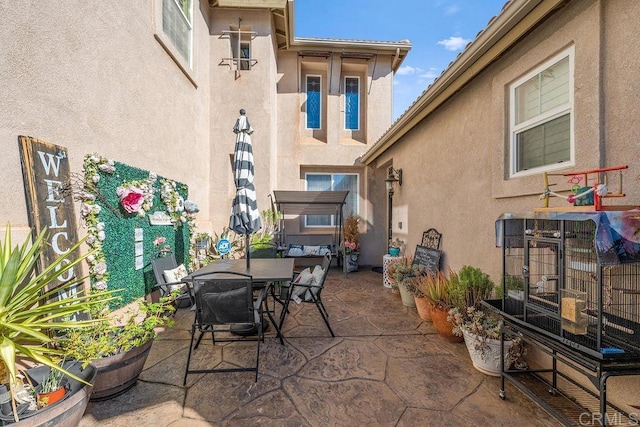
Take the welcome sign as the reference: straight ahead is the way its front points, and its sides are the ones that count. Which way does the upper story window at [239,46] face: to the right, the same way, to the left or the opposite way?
to the right

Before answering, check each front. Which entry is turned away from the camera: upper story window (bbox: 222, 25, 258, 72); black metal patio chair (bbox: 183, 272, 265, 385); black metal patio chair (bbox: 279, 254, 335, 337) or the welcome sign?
black metal patio chair (bbox: 183, 272, 265, 385)

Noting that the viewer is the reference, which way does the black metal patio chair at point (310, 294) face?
facing to the left of the viewer

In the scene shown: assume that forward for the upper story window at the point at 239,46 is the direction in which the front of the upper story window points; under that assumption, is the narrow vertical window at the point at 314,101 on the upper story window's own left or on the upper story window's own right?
on the upper story window's own left

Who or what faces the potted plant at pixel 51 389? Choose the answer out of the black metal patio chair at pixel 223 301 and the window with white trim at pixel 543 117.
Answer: the window with white trim

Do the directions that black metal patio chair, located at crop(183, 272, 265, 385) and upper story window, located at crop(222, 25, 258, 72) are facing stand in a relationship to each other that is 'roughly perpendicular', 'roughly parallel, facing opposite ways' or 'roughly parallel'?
roughly parallel, facing opposite ways

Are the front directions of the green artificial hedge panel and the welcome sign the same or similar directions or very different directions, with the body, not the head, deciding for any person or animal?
same or similar directions

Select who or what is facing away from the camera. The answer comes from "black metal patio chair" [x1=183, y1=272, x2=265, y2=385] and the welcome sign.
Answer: the black metal patio chair

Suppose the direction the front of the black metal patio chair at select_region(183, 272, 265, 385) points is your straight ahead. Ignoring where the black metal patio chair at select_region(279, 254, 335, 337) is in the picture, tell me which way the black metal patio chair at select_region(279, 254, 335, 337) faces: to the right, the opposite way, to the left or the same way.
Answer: to the left

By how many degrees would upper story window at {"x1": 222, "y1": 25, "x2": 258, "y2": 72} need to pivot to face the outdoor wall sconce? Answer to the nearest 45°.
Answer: approximately 45° to its left

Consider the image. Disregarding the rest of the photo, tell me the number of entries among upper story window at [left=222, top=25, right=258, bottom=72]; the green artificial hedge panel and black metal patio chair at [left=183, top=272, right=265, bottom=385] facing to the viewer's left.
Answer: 0

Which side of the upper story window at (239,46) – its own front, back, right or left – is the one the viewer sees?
front

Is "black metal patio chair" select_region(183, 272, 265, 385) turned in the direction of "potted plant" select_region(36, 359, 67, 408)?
no

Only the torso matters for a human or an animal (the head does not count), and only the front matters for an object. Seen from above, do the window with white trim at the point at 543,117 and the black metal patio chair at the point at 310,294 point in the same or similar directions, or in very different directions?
same or similar directions

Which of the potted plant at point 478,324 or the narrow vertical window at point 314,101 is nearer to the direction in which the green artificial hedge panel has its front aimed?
the potted plant

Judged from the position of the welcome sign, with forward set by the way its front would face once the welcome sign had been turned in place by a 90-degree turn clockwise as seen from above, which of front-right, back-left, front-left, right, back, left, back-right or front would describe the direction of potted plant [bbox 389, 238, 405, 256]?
back-left

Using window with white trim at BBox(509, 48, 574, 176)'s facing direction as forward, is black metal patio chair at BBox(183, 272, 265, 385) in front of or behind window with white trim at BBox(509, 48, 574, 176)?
in front

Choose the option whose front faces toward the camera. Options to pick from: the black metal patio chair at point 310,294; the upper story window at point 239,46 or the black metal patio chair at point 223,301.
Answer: the upper story window

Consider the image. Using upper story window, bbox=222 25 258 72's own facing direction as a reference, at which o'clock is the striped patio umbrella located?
The striped patio umbrella is roughly at 12 o'clock from the upper story window.

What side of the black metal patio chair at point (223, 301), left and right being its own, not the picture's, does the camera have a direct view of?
back
